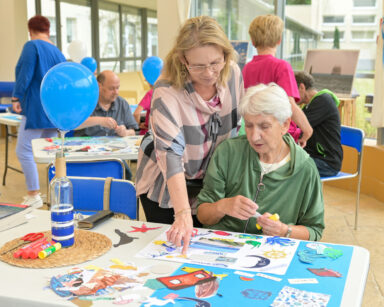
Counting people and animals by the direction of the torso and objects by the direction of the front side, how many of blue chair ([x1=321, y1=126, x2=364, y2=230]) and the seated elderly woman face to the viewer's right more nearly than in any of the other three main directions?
0

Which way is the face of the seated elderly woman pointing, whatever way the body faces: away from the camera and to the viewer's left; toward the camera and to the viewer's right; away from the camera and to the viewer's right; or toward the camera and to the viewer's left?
toward the camera and to the viewer's left

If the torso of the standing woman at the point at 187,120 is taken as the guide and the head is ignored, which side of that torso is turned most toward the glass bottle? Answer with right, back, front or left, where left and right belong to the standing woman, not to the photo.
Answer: right

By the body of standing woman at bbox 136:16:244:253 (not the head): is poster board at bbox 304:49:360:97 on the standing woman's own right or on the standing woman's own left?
on the standing woman's own left

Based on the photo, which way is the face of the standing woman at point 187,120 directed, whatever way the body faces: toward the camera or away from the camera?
toward the camera

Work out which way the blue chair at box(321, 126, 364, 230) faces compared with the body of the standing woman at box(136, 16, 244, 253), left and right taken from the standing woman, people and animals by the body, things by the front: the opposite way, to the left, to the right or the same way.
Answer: to the right

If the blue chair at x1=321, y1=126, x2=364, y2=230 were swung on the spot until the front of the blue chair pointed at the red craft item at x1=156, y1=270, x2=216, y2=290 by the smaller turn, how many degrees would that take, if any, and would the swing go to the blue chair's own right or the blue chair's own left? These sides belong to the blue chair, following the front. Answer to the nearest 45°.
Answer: approximately 45° to the blue chair's own left

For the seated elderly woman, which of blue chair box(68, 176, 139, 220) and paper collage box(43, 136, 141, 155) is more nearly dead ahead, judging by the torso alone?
the blue chair

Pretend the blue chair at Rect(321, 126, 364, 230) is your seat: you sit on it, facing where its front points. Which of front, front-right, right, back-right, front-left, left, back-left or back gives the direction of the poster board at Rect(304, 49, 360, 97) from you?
back-right

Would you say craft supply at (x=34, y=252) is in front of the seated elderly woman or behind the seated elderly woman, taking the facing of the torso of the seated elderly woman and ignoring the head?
in front

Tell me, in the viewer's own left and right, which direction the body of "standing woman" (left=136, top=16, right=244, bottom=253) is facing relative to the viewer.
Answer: facing the viewer and to the right of the viewer

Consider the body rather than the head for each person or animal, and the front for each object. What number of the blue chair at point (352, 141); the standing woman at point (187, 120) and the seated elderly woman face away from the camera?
0

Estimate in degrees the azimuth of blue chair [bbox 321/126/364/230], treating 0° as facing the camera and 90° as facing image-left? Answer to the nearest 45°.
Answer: approximately 45°

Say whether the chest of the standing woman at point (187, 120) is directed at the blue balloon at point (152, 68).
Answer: no

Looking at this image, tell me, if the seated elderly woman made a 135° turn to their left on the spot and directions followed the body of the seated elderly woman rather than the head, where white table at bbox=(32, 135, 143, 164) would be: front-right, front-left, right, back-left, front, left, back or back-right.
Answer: back-left

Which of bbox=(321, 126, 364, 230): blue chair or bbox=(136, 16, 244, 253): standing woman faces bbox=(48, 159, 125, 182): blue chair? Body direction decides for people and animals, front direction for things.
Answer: bbox=(321, 126, 364, 230): blue chair
